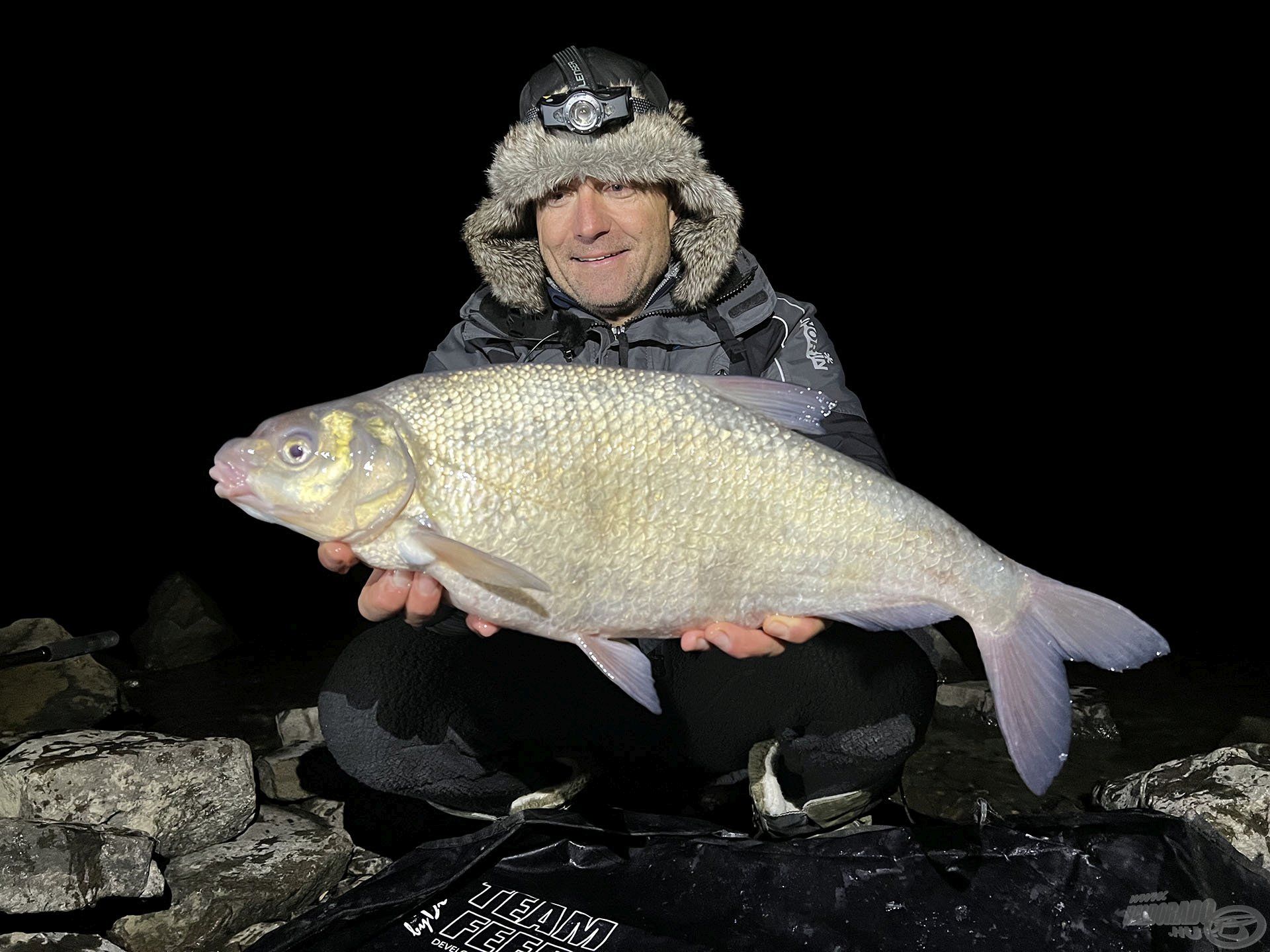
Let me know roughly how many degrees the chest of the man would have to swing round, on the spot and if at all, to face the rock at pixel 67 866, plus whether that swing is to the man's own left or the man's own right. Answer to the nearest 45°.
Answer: approximately 45° to the man's own right

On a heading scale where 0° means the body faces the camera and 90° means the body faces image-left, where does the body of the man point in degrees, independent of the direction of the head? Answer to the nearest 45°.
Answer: approximately 0°

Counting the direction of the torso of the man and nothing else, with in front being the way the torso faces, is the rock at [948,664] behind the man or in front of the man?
behind

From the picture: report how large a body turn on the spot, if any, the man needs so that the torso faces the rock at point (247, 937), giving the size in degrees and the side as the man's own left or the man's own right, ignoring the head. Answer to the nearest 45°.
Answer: approximately 45° to the man's own right
